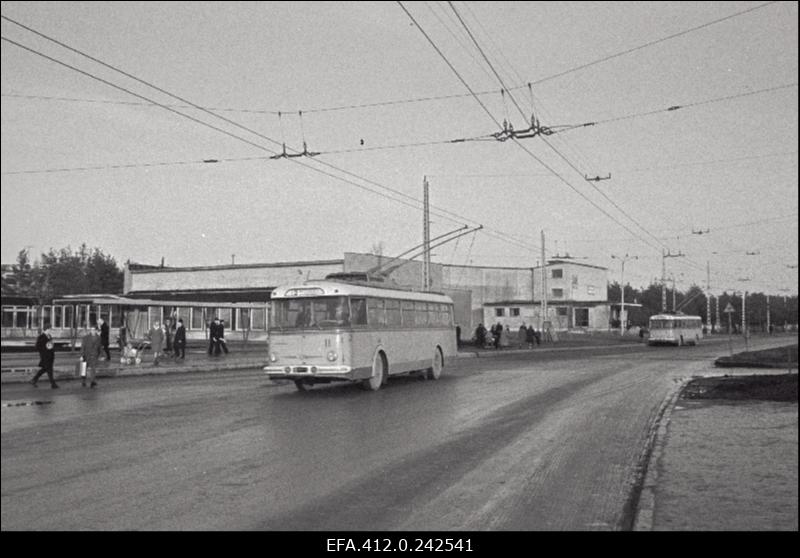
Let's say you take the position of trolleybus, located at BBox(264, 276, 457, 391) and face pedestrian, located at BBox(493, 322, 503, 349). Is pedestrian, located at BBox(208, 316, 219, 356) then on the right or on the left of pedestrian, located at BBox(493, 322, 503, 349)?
left

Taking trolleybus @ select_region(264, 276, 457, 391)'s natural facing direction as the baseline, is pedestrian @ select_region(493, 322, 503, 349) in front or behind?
behind

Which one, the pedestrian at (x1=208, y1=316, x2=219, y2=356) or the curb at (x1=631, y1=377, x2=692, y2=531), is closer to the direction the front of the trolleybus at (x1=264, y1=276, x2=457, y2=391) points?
the curb

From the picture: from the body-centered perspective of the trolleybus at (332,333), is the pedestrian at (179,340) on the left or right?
on its right

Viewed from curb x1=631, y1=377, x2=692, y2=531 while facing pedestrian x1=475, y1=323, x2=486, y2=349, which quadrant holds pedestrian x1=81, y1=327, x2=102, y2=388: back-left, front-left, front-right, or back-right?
front-left

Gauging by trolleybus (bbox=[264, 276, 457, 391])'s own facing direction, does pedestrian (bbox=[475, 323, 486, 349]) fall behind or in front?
behind

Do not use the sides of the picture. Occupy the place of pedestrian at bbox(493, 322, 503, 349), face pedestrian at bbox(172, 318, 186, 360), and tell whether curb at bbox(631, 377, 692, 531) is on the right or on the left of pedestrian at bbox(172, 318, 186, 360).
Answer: left

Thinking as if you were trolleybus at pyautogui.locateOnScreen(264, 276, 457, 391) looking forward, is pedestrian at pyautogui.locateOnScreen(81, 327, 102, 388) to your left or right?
on your right

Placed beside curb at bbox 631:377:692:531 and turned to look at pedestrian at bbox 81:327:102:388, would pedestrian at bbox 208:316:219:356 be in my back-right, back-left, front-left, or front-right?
front-right

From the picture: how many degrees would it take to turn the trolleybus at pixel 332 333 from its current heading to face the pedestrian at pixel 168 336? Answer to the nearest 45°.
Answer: approximately 90° to its right

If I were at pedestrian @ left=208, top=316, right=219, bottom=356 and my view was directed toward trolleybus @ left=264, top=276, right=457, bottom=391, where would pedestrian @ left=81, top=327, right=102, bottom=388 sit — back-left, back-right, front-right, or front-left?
front-right

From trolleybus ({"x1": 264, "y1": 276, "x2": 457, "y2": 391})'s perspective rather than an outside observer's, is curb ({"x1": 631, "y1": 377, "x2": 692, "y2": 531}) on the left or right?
on its left
